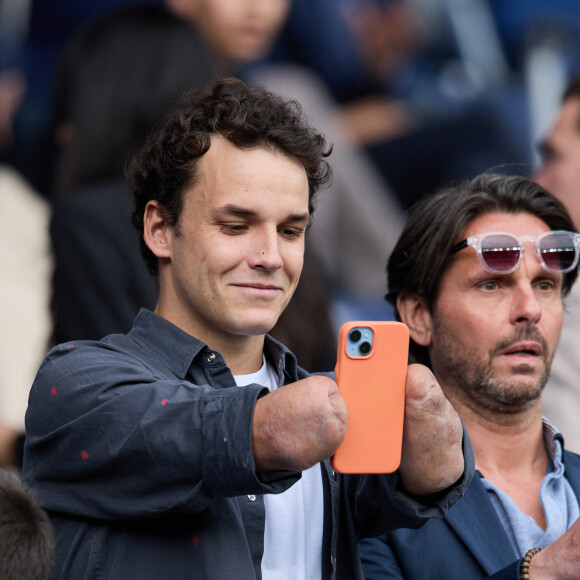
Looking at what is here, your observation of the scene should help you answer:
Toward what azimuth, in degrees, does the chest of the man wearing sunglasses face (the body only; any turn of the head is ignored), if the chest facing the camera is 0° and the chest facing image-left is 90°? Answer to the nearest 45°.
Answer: approximately 315°

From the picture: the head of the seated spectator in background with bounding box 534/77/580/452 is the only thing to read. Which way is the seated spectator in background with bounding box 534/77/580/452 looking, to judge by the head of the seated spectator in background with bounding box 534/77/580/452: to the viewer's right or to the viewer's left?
to the viewer's left

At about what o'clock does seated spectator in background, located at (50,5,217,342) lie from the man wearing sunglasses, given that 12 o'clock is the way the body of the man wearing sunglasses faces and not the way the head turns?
The seated spectator in background is roughly at 5 o'clock from the man wearing sunglasses.
